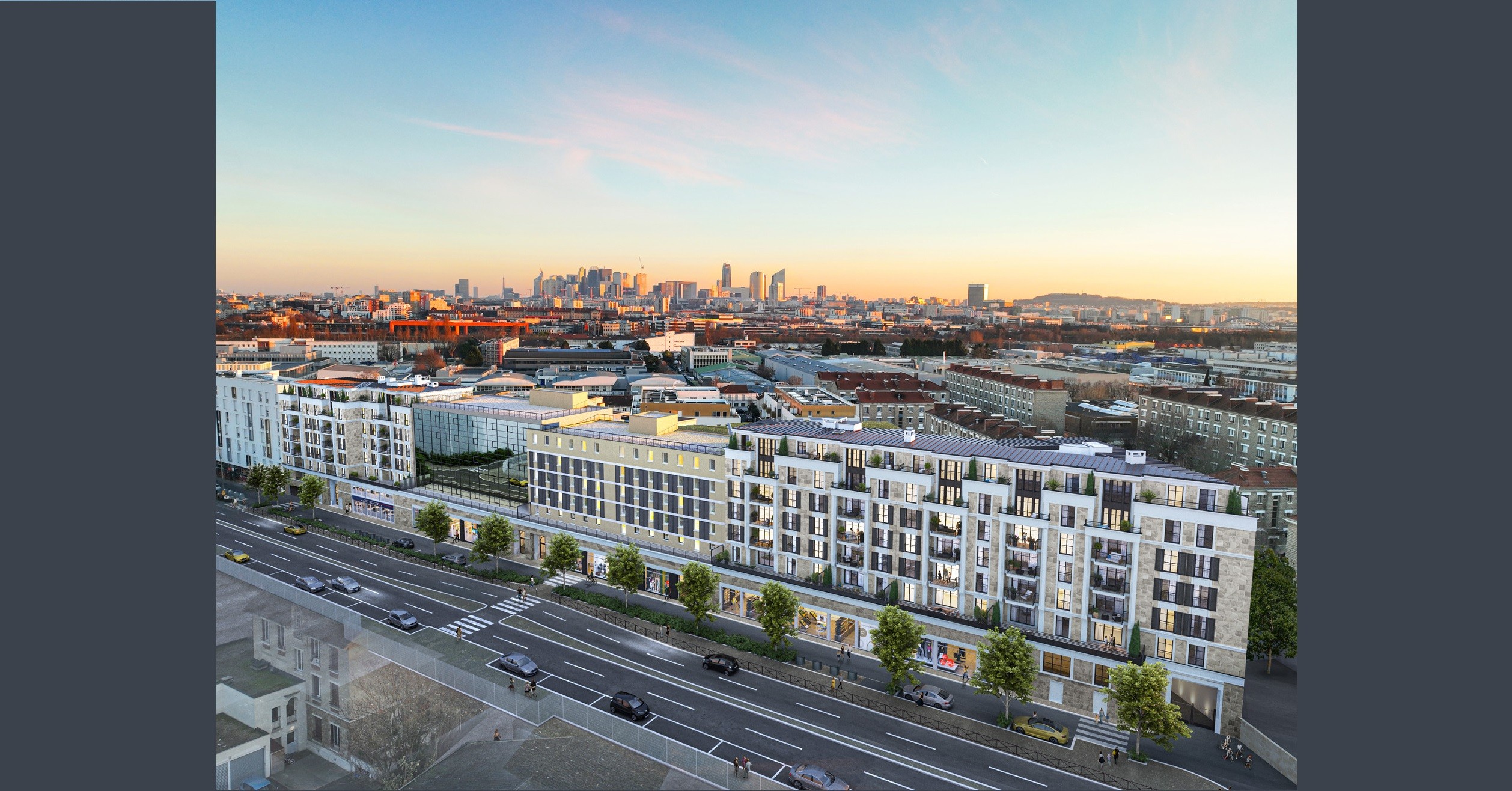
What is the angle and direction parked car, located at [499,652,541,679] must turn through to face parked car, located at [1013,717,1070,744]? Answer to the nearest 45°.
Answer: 0° — it already faces it

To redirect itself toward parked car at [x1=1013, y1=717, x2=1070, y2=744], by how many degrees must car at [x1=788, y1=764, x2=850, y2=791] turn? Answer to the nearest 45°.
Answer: approximately 90° to its left

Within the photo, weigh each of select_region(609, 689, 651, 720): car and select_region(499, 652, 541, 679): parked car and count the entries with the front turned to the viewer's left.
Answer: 0

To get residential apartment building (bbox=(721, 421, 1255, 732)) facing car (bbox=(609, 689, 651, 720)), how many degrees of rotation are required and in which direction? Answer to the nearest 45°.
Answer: approximately 45° to its right

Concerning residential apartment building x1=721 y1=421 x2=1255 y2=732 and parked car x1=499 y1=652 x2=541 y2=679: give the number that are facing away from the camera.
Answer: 0

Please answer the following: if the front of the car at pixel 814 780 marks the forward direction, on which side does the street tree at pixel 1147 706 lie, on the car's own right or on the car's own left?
on the car's own left

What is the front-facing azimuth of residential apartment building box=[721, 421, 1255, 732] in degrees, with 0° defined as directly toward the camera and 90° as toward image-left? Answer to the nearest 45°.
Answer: approximately 45°

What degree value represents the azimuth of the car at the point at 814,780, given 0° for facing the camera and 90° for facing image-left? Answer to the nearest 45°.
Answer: approximately 315°

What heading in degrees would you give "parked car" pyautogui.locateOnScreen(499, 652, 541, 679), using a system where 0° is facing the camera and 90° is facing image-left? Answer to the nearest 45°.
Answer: approximately 315°

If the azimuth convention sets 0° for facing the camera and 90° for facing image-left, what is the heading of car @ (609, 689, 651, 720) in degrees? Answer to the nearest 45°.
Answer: approximately 315°
